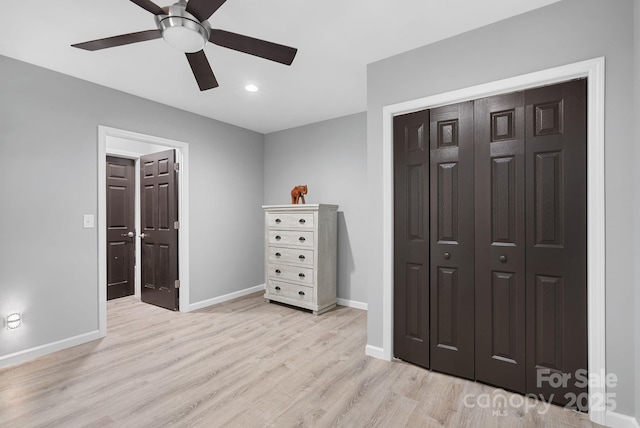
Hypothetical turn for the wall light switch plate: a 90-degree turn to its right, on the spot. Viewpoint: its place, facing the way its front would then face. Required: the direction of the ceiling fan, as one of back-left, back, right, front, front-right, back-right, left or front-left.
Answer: left

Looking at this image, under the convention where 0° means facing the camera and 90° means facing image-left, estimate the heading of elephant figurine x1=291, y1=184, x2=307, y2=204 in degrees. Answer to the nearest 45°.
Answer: approximately 270°

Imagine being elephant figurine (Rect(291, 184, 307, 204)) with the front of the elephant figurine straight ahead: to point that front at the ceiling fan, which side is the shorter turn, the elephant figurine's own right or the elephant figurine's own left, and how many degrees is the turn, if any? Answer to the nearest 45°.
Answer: approximately 90° to the elephant figurine's own right

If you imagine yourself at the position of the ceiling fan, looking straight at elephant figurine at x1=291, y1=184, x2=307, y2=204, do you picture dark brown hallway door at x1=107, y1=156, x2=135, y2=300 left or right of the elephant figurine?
left

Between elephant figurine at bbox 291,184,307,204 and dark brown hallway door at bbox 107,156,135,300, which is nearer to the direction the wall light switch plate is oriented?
the elephant figurine

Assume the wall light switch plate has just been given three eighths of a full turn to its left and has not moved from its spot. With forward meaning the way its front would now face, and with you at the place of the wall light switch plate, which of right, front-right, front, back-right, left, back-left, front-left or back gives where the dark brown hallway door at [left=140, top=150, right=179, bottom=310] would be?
front

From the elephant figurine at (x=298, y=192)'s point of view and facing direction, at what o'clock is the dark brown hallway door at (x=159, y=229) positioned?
The dark brown hallway door is roughly at 6 o'clock from the elephant figurine.

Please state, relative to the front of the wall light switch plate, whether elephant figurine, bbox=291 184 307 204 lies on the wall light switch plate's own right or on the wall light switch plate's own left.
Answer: on the wall light switch plate's own left

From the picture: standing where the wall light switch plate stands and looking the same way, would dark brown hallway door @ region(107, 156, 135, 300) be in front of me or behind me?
behind
